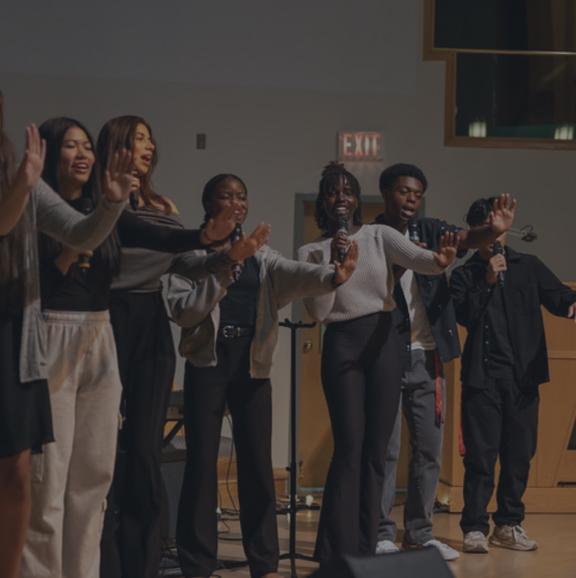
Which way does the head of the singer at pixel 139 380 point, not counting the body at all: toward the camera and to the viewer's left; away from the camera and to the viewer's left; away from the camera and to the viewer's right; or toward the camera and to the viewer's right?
toward the camera and to the viewer's right

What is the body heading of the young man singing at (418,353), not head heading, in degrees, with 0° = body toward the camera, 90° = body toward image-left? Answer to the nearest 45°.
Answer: approximately 0°

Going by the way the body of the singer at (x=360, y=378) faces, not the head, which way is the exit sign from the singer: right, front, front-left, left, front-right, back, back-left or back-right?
back

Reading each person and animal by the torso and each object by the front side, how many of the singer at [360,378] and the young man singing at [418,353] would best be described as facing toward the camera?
2

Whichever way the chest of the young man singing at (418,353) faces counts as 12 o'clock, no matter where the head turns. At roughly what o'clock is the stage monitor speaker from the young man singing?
The stage monitor speaker is roughly at 12 o'clock from the young man singing.

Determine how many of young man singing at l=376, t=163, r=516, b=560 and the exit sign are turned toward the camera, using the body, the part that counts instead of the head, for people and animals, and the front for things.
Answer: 2

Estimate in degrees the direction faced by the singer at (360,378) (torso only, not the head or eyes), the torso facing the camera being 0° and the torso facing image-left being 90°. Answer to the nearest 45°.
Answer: approximately 0°

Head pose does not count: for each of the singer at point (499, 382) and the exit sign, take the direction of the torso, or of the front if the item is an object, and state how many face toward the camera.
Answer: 2

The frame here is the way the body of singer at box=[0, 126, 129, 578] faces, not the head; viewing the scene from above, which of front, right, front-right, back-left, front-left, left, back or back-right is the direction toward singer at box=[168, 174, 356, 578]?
left
